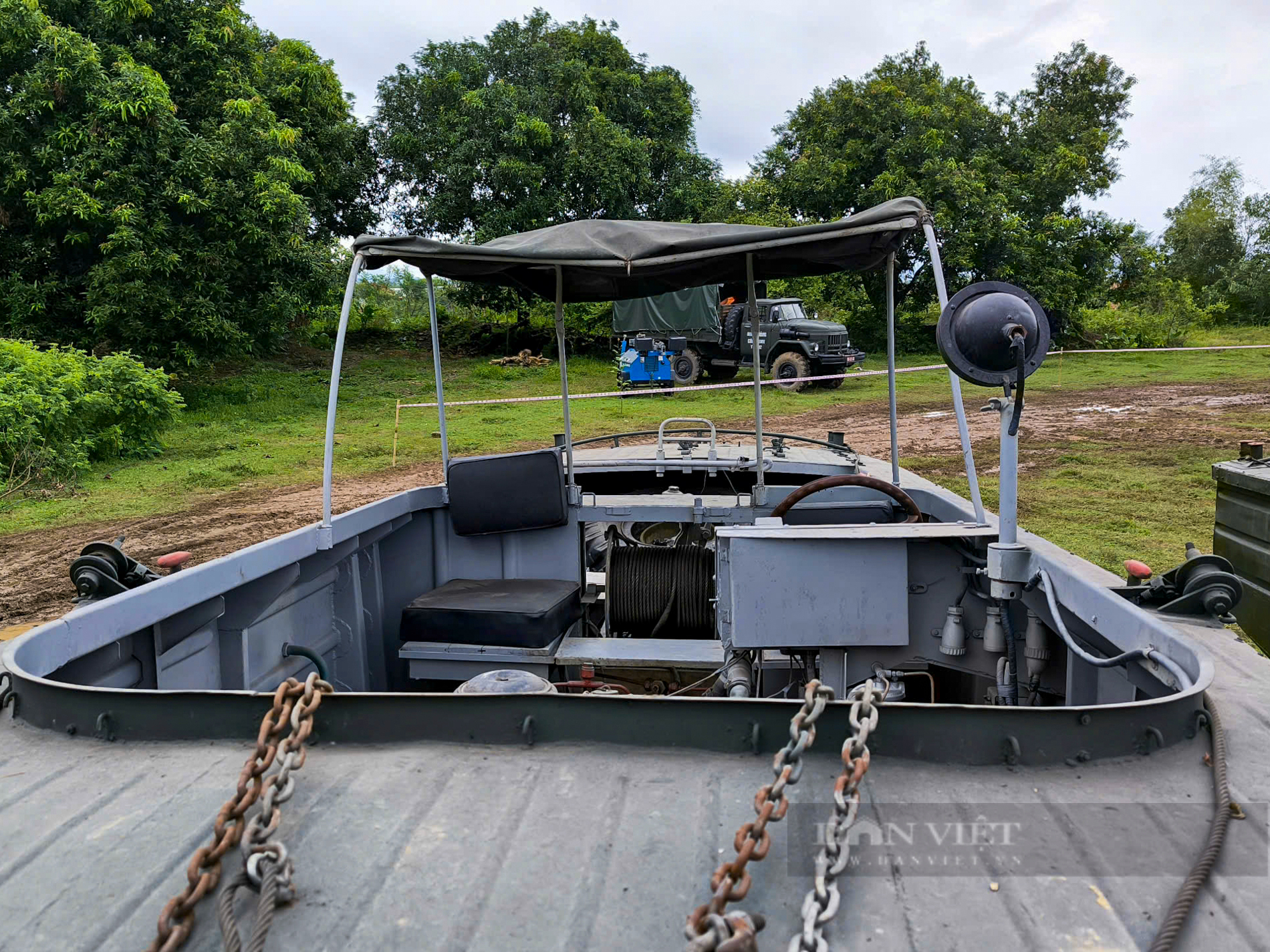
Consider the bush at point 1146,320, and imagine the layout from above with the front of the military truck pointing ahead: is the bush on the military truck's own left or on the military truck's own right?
on the military truck's own left

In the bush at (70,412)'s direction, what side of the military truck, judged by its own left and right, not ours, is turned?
right

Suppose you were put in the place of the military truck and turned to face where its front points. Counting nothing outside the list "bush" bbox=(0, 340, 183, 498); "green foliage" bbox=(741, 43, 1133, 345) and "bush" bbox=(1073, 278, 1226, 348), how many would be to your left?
2

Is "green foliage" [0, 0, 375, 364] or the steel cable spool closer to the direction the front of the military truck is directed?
the steel cable spool

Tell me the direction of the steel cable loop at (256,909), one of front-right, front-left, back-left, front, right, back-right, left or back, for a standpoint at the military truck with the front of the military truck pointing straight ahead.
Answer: front-right

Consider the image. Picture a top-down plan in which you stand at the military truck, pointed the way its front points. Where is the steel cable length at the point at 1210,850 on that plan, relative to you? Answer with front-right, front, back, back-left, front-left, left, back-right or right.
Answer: front-right

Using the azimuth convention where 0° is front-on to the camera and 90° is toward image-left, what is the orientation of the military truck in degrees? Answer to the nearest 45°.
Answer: approximately 315°

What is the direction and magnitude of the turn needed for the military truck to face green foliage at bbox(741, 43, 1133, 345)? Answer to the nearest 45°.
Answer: approximately 90° to its left

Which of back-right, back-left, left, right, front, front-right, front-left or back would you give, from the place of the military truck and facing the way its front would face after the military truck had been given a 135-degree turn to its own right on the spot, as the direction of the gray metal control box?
left

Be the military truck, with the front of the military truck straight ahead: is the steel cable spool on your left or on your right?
on your right

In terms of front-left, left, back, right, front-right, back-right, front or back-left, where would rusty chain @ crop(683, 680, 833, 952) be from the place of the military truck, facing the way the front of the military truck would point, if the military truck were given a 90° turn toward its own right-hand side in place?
front-left
